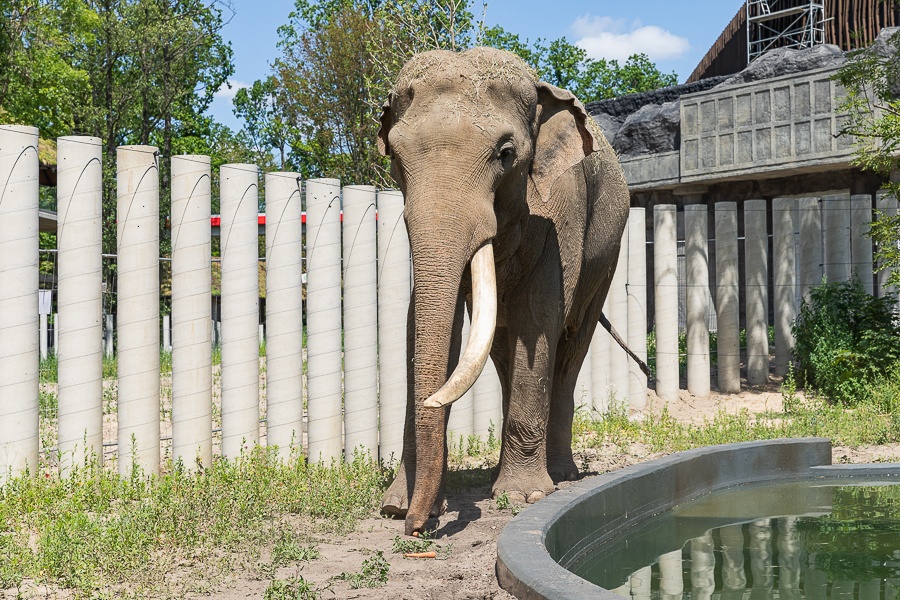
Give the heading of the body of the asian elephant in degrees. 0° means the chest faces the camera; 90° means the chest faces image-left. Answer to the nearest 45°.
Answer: approximately 45°

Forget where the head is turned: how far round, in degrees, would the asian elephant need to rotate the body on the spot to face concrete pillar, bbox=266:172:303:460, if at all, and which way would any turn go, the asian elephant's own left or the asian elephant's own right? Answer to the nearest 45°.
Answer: approximately 90° to the asian elephant's own right

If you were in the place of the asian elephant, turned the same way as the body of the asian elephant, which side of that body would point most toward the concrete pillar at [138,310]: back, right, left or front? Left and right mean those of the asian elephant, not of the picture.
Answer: right

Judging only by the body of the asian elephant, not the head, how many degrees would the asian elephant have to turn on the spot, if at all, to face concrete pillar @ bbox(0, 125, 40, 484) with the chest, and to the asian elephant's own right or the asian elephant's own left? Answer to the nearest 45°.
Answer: approximately 45° to the asian elephant's own right

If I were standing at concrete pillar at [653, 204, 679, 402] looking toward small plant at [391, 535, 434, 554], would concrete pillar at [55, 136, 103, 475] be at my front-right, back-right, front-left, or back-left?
front-right

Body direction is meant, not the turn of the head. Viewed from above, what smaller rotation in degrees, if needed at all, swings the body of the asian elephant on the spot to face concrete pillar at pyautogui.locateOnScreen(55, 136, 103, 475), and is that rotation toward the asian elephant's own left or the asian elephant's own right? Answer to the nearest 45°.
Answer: approximately 45° to the asian elephant's own right

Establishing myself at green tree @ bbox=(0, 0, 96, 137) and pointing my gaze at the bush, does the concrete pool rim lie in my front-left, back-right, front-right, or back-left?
front-right

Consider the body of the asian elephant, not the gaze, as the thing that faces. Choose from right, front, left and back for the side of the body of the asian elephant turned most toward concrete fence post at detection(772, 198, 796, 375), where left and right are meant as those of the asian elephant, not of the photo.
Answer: back

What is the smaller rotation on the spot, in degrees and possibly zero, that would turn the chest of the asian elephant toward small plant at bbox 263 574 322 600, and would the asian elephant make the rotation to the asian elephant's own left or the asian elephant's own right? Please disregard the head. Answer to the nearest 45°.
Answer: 0° — it already faces it

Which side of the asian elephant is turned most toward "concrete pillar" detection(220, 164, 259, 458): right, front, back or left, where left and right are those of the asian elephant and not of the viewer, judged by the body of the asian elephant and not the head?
right
